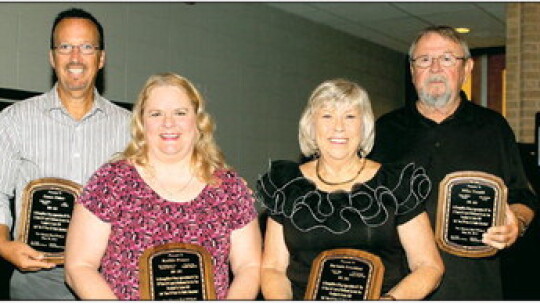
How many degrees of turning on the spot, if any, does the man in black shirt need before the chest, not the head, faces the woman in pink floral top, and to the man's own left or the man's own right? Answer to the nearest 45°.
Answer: approximately 45° to the man's own right

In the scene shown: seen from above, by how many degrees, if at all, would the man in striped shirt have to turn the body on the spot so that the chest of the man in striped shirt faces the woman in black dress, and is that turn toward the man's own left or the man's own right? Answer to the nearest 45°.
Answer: approximately 45° to the man's own left

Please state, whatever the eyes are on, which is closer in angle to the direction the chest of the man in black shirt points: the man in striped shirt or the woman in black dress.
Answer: the woman in black dress

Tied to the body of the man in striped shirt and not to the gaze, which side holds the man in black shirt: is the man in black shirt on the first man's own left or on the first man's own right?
on the first man's own left

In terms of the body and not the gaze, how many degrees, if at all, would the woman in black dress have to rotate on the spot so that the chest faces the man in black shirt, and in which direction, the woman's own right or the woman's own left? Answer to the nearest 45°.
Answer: approximately 135° to the woman's own left

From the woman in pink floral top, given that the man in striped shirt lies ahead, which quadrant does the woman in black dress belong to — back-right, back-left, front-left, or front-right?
back-right

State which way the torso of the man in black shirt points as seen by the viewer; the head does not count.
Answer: toward the camera

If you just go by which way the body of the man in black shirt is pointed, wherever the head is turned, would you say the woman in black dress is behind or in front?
in front

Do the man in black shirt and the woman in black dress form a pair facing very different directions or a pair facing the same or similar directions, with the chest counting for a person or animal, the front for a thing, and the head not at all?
same or similar directions

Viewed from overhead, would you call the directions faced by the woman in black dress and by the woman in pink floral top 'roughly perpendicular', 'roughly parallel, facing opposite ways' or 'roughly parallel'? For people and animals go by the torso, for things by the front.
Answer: roughly parallel

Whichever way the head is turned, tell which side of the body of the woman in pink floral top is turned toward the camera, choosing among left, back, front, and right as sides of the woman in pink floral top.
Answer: front

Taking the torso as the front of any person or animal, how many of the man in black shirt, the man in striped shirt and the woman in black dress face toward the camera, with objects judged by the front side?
3
